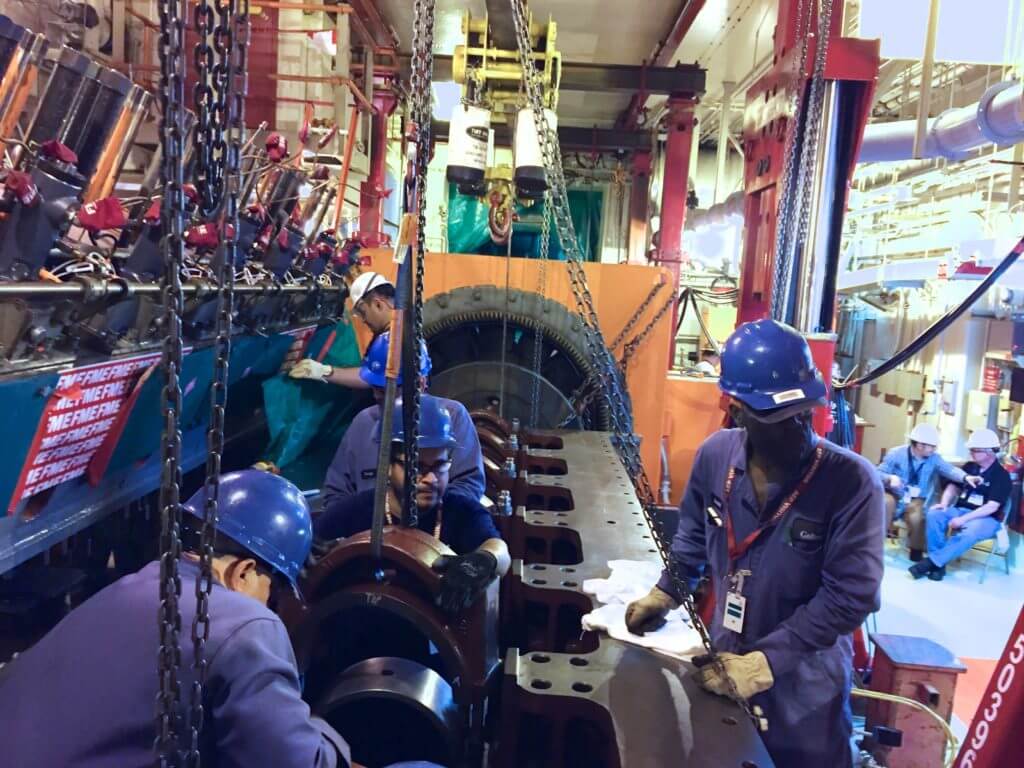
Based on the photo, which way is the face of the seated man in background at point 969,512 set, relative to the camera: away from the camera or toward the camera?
toward the camera

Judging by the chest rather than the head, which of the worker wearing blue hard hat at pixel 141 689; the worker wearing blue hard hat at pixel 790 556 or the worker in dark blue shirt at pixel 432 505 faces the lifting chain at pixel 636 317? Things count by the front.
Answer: the worker wearing blue hard hat at pixel 141 689

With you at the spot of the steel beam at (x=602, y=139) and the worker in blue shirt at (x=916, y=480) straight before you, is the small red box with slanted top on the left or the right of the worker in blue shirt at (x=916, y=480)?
right

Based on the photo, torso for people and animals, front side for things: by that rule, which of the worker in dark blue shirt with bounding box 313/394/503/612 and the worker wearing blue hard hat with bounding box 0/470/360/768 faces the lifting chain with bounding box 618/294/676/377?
the worker wearing blue hard hat

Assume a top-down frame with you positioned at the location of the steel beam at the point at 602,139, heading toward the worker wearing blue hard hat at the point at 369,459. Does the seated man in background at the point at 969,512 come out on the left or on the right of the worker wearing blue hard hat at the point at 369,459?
left

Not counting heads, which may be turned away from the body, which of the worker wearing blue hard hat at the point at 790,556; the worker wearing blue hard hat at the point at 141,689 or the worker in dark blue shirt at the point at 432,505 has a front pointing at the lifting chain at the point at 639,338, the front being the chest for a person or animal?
the worker wearing blue hard hat at the point at 141,689

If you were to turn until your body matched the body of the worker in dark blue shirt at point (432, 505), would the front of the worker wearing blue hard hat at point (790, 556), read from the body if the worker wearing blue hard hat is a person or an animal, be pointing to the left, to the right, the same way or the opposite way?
to the right

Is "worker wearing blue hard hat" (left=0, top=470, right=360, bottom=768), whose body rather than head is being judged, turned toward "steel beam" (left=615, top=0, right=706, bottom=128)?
yes

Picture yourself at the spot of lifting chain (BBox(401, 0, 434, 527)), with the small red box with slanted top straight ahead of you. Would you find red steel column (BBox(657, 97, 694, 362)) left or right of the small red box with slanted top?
left

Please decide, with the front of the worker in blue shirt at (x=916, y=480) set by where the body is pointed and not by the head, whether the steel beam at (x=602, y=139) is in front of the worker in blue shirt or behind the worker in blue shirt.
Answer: behind

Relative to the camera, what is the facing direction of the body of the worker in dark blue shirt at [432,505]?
toward the camera

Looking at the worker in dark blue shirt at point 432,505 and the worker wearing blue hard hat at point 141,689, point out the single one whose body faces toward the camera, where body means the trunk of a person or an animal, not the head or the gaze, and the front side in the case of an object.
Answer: the worker in dark blue shirt

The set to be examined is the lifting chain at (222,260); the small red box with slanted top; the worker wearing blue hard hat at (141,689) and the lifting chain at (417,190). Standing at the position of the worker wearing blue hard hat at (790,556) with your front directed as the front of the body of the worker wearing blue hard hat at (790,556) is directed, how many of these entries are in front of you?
3

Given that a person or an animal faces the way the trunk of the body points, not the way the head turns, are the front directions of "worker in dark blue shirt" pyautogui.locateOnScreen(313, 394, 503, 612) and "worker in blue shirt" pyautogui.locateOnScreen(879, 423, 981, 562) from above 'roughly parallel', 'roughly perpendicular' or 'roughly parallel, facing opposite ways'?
roughly parallel

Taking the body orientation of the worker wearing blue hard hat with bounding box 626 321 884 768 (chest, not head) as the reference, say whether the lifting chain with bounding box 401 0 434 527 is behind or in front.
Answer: in front
